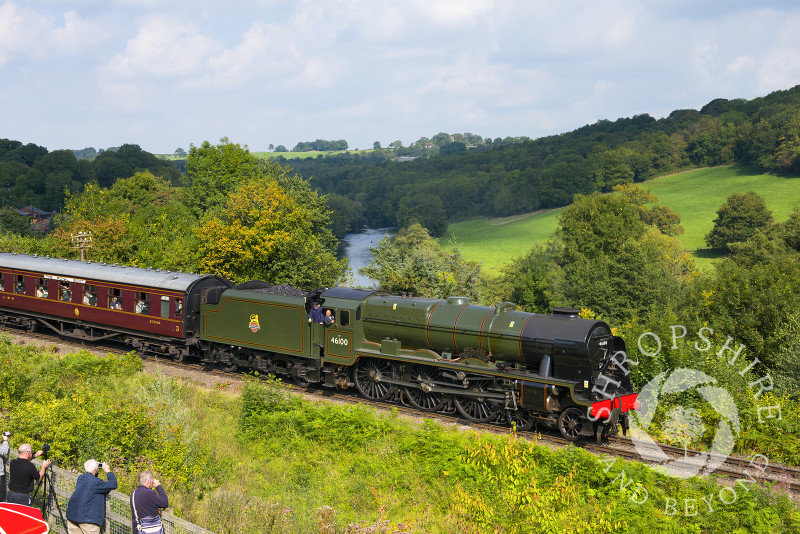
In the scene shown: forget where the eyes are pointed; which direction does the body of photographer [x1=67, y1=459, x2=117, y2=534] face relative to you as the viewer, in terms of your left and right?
facing away from the viewer and to the right of the viewer

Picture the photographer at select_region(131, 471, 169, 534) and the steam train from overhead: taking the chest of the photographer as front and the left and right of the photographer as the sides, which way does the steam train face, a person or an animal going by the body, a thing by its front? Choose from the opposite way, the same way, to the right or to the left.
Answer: to the right

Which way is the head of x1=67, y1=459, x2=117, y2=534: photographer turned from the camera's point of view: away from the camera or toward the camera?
away from the camera

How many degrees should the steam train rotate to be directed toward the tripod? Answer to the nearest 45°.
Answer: approximately 90° to its right

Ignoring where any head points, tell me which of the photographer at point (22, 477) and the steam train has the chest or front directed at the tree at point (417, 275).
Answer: the photographer

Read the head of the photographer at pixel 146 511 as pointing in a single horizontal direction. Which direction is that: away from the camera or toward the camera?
away from the camera

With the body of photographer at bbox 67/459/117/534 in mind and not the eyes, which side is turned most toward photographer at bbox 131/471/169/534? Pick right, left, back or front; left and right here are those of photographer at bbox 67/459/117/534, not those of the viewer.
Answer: right

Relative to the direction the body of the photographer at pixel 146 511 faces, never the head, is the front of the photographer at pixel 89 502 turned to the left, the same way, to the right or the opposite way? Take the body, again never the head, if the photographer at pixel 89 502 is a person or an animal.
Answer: the same way

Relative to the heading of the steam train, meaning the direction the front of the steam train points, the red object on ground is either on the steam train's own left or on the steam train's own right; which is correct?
on the steam train's own right

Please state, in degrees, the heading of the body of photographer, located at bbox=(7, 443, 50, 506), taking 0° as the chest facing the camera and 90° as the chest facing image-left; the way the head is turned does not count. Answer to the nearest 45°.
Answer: approximately 225°

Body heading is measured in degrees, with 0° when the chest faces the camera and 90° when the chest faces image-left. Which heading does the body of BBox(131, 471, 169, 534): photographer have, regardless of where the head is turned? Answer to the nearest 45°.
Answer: approximately 225°

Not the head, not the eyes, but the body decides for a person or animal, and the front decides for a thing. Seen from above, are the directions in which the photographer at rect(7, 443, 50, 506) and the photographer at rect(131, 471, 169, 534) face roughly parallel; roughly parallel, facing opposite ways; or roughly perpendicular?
roughly parallel

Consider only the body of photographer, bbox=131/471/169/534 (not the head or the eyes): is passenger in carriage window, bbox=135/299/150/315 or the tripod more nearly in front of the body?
the passenger in carriage window

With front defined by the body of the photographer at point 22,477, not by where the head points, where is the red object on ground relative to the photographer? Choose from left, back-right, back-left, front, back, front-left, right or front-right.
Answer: back-right

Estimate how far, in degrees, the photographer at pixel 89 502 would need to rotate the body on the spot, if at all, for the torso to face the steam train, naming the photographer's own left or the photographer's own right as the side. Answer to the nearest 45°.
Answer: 0° — they already face it

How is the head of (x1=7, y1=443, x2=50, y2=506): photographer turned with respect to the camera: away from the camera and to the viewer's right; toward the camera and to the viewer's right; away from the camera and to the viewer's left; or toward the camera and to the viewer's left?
away from the camera and to the viewer's right

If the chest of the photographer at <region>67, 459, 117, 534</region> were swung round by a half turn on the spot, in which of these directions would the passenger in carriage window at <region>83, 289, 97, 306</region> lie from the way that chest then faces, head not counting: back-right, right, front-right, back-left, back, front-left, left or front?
back-right

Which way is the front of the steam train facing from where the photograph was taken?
facing the viewer and to the right of the viewer

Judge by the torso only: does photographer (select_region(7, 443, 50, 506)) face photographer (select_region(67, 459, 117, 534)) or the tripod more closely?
the tripod
